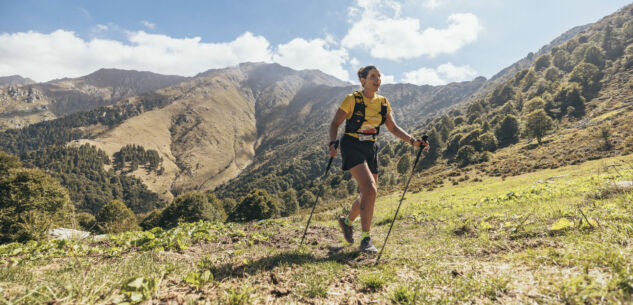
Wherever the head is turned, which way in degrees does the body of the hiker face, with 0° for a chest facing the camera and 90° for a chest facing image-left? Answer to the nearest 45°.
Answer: approximately 315°
